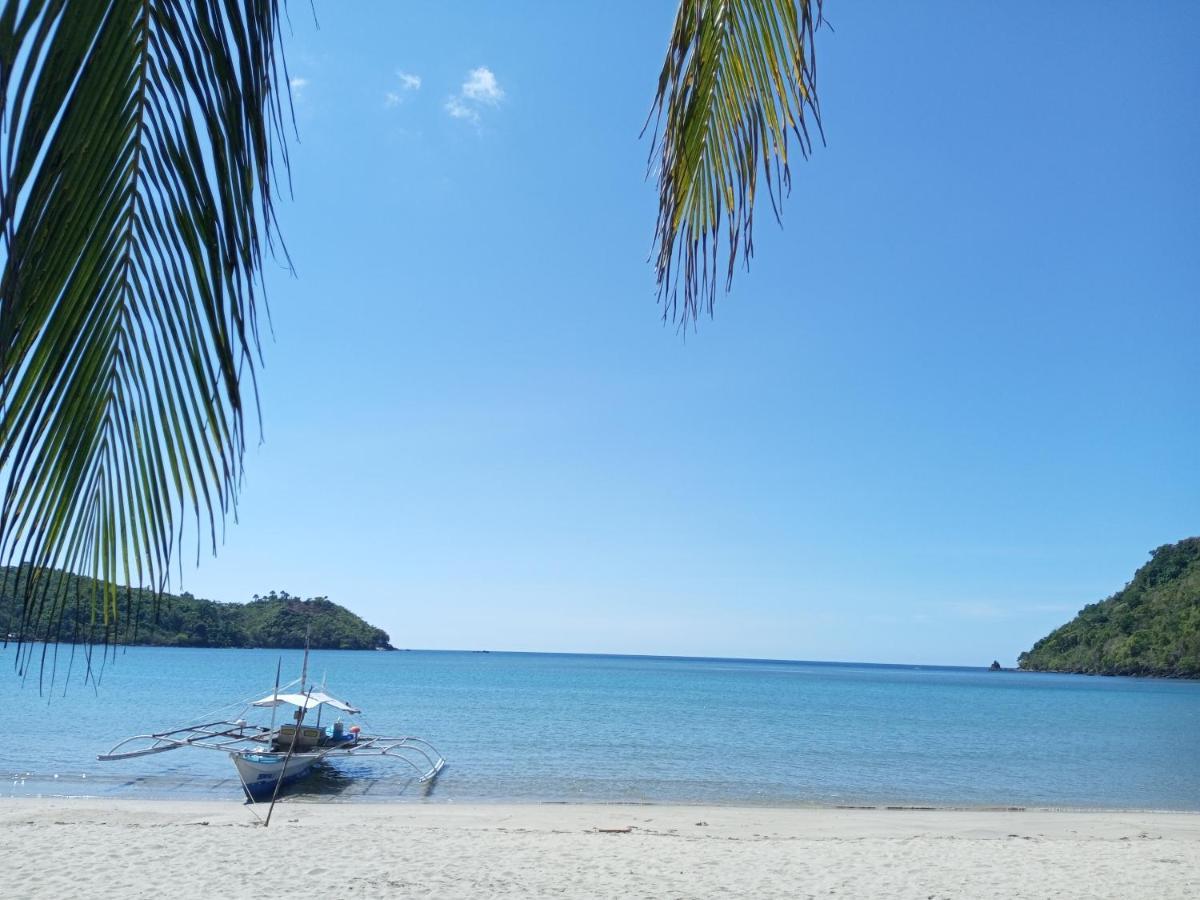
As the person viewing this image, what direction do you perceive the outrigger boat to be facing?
facing the viewer and to the left of the viewer
